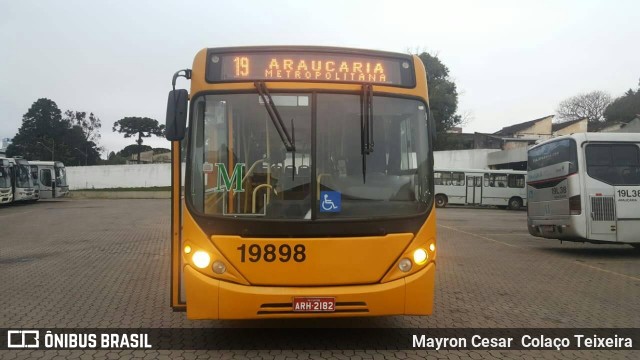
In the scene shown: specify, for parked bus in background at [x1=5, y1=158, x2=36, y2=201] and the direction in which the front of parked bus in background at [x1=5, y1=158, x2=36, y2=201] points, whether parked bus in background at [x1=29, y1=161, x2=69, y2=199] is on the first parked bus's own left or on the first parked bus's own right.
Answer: on the first parked bus's own left

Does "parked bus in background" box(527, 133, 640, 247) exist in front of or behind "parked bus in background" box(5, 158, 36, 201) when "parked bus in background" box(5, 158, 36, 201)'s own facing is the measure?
in front

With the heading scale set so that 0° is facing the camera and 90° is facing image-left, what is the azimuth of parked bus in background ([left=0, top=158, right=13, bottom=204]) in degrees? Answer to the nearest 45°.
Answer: approximately 315°

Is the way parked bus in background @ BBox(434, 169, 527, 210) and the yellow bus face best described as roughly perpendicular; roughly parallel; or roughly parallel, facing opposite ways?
roughly perpendicular

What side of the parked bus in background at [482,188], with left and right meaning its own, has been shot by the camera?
right

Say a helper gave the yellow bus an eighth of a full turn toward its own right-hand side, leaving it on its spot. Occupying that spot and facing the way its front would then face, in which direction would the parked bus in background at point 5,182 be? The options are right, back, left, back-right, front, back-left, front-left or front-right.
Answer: right
